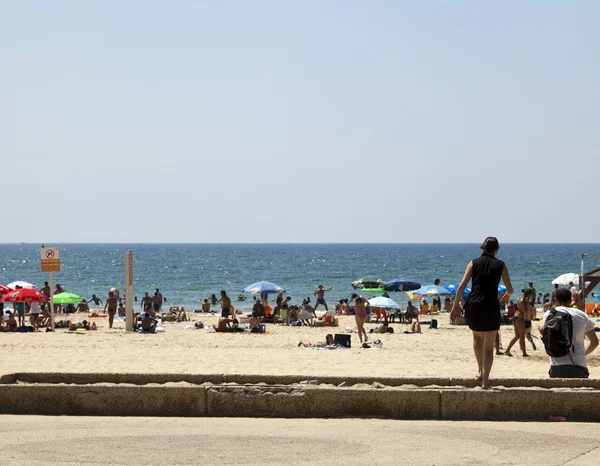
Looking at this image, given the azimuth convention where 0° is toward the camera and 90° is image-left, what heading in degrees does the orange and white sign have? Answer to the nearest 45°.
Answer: approximately 0°

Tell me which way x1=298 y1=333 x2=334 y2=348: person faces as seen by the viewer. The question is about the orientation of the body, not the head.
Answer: to the viewer's left

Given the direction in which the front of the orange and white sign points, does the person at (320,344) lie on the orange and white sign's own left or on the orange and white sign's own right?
on the orange and white sign's own left

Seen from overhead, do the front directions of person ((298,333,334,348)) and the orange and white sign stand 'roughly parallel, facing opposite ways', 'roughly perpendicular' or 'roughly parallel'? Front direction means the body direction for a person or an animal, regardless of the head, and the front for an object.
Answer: roughly perpendicular

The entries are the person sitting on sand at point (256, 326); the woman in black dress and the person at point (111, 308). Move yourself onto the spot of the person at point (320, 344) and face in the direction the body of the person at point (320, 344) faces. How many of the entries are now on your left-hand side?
1

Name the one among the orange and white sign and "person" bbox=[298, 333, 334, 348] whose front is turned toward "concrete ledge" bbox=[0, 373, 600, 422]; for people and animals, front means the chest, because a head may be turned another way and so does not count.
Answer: the orange and white sign

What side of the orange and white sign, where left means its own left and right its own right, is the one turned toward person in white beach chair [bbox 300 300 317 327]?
left

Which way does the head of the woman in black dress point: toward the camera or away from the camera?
away from the camera

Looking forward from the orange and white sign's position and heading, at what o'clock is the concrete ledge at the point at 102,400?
The concrete ledge is roughly at 12 o'clock from the orange and white sign.

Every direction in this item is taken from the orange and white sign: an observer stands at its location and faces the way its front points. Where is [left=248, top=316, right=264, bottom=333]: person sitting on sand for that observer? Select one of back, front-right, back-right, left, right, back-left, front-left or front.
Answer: left

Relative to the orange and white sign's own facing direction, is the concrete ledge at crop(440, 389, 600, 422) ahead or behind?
ahead

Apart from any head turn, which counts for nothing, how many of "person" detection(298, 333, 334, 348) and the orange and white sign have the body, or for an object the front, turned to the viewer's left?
1
